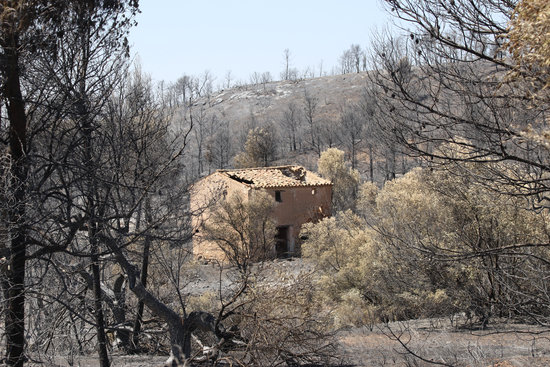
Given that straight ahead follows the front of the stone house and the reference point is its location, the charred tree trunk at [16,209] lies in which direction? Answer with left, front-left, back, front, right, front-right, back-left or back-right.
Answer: front-right
